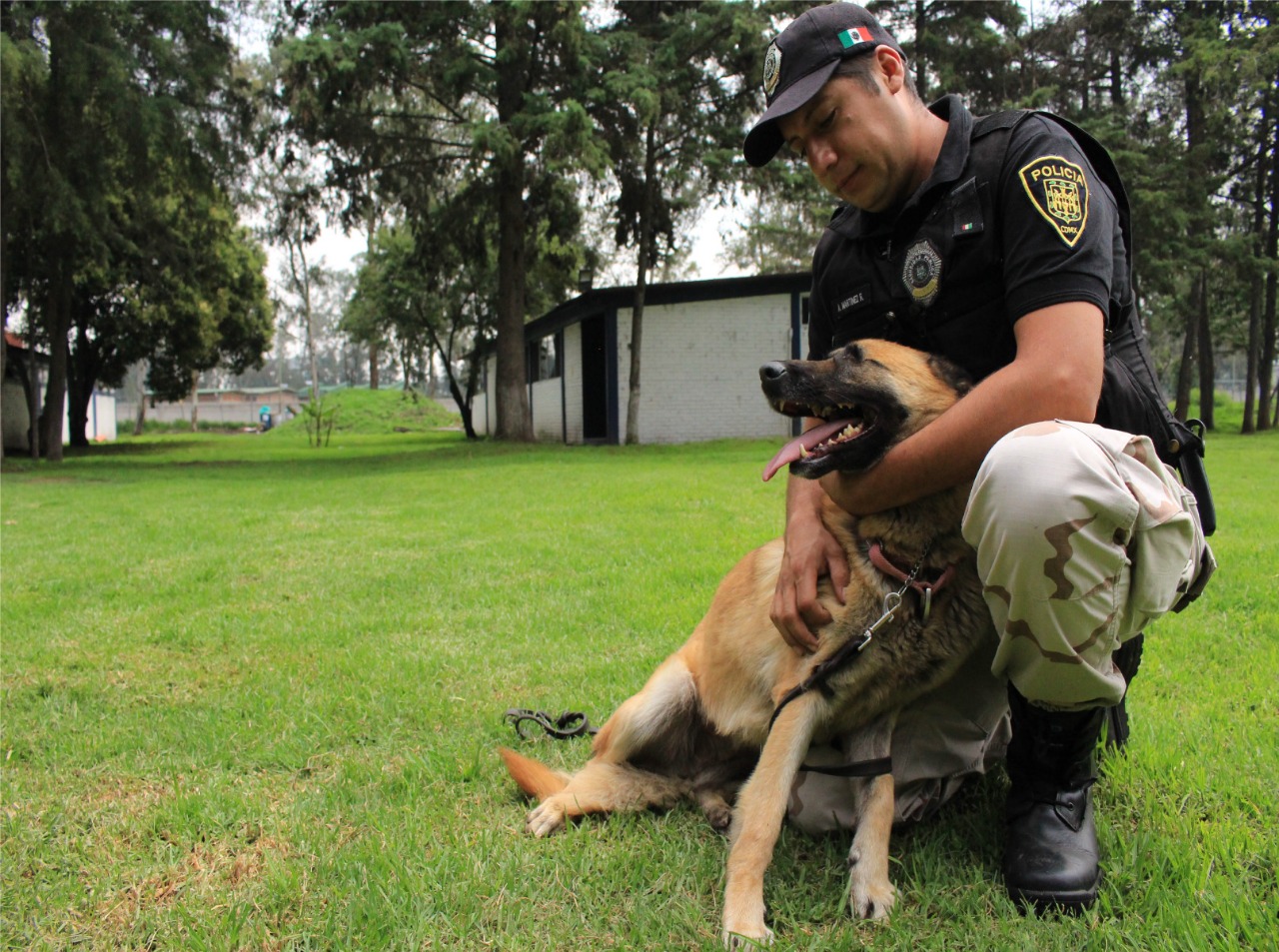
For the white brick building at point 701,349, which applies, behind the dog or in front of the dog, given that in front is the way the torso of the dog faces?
behind

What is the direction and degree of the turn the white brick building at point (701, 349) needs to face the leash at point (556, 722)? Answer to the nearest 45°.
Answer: approximately 45° to its left

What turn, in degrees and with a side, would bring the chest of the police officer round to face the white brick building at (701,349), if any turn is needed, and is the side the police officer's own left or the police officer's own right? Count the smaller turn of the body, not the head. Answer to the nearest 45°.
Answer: approximately 135° to the police officer's own right

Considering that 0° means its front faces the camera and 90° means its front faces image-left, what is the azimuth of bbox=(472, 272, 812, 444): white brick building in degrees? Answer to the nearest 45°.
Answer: approximately 45°

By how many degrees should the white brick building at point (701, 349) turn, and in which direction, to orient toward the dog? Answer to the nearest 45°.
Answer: approximately 45° to its left

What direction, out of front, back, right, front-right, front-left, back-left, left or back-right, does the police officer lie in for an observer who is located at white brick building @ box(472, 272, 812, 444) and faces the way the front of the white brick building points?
front-left

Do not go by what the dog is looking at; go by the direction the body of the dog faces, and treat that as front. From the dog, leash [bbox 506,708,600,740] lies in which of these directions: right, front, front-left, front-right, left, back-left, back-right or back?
back

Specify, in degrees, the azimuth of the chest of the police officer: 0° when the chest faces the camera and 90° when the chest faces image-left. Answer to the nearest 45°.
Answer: approximately 45°

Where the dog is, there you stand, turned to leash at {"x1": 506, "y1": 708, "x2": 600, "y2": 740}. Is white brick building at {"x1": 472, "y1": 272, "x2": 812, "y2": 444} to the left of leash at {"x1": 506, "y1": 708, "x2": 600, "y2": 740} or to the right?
right
